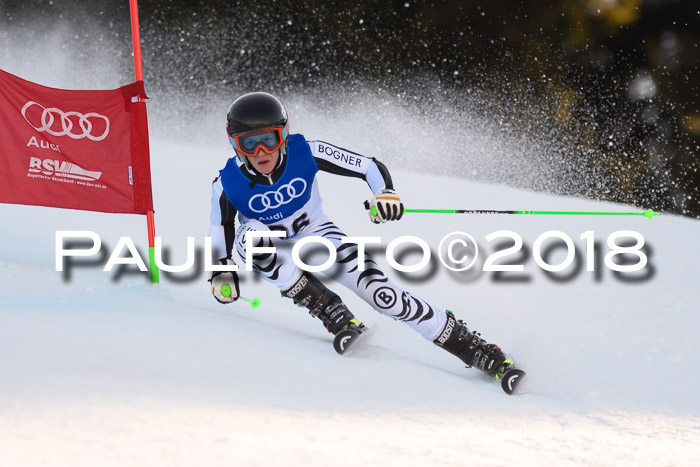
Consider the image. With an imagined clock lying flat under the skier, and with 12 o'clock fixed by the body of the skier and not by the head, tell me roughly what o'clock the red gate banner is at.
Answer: The red gate banner is roughly at 4 o'clock from the skier.

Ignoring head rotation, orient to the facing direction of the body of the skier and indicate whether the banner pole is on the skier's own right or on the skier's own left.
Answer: on the skier's own right

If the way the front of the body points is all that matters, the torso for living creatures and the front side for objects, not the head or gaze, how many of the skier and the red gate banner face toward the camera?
2

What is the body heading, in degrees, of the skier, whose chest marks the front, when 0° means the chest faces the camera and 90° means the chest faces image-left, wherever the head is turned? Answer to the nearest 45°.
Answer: approximately 0°
